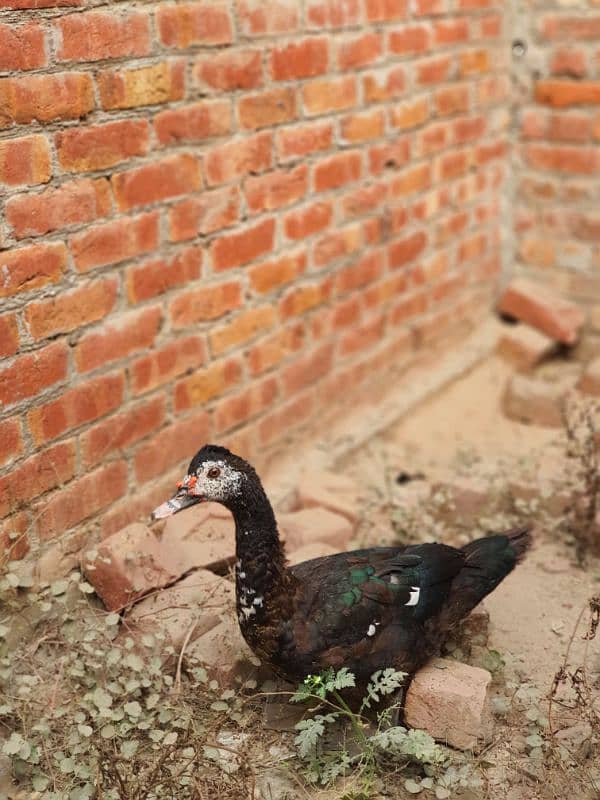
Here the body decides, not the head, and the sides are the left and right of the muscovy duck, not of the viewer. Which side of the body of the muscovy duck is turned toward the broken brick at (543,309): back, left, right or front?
right

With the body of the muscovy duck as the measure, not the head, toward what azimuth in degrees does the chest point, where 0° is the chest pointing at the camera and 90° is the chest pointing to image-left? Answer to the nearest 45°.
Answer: approximately 90°

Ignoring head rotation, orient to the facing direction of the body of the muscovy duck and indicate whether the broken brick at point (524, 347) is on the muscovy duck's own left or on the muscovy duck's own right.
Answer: on the muscovy duck's own right
